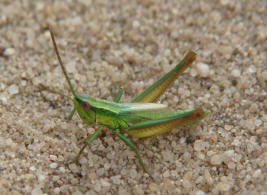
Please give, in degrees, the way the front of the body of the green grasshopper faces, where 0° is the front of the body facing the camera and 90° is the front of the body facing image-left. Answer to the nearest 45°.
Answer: approximately 90°
